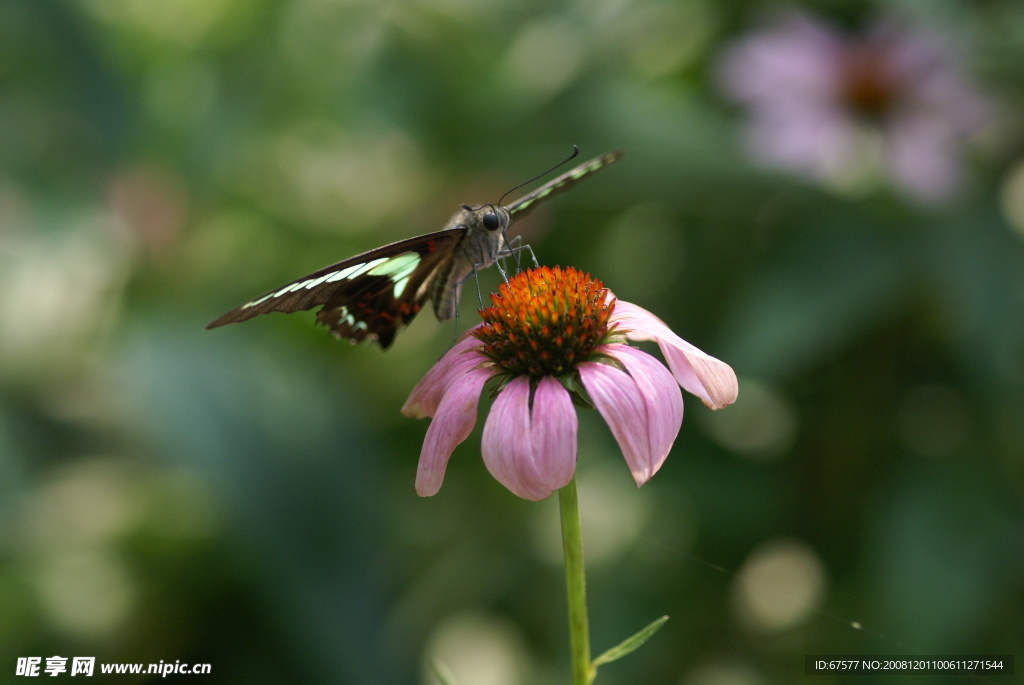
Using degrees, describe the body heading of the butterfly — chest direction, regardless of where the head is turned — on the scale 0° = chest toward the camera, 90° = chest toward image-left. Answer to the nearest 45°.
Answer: approximately 315°

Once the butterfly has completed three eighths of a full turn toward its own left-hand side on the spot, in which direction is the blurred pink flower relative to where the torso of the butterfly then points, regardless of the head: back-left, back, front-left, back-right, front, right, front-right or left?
front-right
